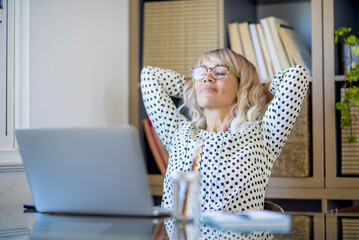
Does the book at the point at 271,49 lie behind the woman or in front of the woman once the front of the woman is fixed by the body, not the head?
behind

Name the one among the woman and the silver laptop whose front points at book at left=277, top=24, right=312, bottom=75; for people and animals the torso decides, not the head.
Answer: the silver laptop

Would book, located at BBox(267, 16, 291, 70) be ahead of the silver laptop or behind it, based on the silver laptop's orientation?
ahead

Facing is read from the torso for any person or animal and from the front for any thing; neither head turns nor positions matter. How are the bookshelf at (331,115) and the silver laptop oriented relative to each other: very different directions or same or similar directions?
very different directions

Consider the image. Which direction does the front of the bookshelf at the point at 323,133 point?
toward the camera

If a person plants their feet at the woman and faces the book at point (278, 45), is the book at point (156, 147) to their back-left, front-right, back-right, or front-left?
front-left

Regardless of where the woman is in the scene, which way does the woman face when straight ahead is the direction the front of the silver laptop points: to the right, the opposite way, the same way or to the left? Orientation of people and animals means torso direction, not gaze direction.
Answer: the opposite way

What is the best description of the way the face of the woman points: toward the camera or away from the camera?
toward the camera

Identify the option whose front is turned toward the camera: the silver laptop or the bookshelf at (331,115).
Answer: the bookshelf

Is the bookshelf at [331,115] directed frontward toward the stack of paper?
yes

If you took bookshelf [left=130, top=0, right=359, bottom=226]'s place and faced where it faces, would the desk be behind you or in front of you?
in front

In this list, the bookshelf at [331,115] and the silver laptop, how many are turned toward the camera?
1
